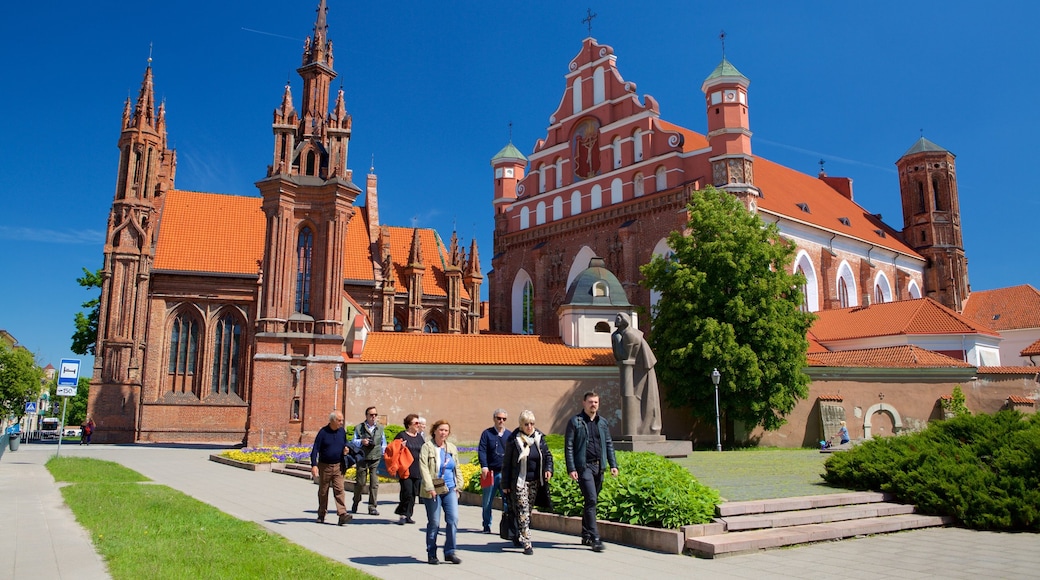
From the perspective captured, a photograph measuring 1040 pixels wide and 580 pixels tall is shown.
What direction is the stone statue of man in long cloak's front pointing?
to the viewer's left

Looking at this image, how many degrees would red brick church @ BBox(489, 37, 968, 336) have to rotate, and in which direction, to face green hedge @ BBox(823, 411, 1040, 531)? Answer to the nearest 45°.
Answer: approximately 45° to its left

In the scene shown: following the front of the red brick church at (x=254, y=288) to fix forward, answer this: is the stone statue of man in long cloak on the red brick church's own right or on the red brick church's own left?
on the red brick church's own left

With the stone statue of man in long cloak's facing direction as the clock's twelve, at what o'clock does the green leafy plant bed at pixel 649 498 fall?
The green leafy plant bed is roughly at 9 o'clock from the stone statue of man in long cloak.

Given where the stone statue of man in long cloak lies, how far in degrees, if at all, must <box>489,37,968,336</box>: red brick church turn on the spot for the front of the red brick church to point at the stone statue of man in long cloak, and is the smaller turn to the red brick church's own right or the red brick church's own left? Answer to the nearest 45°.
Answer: approximately 45° to the red brick church's own left

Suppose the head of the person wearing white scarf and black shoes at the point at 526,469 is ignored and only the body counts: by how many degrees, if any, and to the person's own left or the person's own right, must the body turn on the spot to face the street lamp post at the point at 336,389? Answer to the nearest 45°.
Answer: approximately 180°

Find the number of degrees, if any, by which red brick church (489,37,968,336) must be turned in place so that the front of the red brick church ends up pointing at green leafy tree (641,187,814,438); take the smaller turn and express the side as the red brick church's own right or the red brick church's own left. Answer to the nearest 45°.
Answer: approximately 90° to the red brick church's own left

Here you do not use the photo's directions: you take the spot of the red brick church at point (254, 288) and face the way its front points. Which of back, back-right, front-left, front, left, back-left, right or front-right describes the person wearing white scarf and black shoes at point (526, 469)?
left
